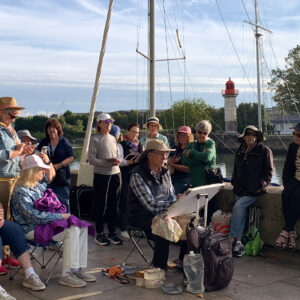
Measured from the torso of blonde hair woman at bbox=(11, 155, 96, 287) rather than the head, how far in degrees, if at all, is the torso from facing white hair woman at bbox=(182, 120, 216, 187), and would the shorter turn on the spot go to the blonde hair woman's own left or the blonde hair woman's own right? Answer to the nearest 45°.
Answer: approximately 45° to the blonde hair woman's own left

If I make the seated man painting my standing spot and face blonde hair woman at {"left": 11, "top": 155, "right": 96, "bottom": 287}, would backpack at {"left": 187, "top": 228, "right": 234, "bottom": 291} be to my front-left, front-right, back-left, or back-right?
back-left

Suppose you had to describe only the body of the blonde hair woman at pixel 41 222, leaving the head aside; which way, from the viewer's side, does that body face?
to the viewer's right

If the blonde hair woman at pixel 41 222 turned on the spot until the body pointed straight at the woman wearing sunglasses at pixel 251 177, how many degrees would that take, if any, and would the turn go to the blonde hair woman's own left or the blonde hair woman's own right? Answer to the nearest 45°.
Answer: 0° — they already face them

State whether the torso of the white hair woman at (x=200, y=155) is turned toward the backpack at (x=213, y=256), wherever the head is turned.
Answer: yes

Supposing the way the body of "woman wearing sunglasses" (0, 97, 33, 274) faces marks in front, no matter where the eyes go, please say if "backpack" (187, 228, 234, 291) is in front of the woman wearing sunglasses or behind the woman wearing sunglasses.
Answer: in front

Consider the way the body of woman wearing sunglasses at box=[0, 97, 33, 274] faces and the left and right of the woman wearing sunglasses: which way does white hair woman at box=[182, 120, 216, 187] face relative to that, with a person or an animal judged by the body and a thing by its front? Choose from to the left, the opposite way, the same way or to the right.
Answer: to the right

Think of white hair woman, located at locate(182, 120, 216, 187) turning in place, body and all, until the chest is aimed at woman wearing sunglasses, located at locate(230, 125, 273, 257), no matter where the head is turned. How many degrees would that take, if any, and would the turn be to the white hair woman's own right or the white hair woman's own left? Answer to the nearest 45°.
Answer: approximately 45° to the white hair woman's own left

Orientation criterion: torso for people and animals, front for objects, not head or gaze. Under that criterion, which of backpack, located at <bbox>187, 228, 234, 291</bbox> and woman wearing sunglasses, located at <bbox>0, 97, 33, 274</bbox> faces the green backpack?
the woman wearing sunglasses

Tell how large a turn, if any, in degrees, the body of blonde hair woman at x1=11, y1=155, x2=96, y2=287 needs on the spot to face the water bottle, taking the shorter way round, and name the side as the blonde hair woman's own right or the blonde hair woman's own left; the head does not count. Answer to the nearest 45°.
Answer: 0° — they already face it

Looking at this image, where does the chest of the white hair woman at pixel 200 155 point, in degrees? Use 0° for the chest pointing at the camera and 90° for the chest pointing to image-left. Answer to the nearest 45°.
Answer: approximately 0°

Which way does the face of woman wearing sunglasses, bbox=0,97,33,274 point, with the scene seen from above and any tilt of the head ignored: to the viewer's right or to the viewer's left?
to the viewer's right

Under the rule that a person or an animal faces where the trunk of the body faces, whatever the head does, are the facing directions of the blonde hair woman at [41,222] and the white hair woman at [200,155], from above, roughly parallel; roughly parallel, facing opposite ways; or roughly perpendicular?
roughly perpendicular

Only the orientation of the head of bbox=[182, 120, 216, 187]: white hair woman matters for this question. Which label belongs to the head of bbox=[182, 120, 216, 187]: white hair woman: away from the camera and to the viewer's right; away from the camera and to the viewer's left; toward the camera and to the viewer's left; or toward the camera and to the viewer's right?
toward the camera and to the viewer's left

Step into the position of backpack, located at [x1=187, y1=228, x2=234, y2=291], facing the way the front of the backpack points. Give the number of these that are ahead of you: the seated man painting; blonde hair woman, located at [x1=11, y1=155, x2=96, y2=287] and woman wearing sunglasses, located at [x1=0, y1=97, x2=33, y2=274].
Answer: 0

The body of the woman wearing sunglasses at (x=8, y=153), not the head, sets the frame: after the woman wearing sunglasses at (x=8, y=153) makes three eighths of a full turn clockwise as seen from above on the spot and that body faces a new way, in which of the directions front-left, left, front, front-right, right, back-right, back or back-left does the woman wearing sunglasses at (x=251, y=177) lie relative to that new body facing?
back-left

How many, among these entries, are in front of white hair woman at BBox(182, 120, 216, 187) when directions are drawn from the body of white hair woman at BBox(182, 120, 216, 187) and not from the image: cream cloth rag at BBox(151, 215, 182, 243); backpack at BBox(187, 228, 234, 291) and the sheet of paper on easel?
3

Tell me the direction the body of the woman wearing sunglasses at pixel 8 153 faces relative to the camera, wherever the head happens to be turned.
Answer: to the viewer's right
